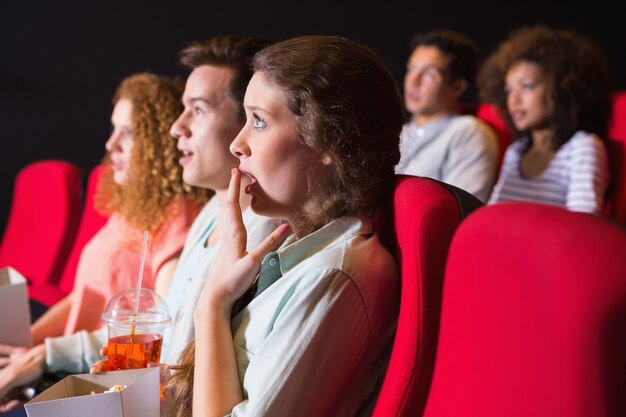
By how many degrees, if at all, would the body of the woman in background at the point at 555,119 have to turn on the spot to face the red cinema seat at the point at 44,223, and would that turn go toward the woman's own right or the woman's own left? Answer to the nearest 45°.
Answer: approximately 45° to the woman's own right

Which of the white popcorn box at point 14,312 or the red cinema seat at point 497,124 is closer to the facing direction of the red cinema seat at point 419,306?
the white popcorn box

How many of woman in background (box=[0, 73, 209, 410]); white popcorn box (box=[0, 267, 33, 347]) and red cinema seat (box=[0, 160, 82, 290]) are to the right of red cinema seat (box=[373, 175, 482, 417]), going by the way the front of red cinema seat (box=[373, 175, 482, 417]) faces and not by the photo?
3

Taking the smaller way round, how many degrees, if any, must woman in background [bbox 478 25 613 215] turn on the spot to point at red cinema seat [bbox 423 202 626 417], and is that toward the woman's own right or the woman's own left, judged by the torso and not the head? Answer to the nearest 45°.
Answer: approximately 45° to the woman's own left

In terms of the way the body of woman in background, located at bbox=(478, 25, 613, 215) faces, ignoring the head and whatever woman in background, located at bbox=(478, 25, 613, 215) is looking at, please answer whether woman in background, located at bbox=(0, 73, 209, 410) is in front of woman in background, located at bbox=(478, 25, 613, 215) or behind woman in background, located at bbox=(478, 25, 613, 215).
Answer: in front

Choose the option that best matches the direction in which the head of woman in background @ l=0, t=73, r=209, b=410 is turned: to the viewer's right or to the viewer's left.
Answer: to the viewer's left

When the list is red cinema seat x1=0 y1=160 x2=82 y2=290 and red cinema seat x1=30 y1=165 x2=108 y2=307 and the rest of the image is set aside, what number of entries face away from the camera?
0

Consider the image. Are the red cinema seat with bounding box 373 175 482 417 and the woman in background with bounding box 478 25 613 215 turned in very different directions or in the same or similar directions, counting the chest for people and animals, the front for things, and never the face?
same or similar directions

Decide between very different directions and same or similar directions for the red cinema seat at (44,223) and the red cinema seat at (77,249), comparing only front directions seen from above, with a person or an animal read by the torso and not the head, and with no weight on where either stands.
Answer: same or similar directions

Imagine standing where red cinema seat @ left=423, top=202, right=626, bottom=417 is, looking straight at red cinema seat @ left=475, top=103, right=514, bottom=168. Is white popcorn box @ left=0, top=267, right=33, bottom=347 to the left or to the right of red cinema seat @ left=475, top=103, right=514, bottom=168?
left

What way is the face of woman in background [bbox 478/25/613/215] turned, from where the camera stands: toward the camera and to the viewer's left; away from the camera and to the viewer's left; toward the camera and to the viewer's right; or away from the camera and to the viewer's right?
toward the camera and to the viewer's left

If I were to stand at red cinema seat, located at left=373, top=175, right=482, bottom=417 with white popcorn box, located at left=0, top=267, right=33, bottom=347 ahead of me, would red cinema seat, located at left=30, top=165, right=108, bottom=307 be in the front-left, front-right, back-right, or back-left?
front-right

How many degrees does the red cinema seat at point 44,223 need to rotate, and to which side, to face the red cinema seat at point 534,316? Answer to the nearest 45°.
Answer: approximately 45° to its left

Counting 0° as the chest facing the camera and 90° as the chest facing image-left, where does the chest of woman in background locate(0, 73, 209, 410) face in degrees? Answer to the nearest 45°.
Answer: approximately 45°
